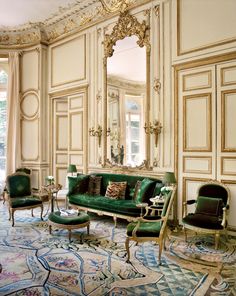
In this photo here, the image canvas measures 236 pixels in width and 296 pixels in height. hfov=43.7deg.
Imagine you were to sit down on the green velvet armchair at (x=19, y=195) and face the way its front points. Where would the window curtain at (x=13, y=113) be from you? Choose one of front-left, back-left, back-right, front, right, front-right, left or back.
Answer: back-left

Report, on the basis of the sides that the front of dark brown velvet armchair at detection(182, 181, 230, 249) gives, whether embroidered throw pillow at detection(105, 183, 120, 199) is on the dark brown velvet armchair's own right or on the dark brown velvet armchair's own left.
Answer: on the dark brown velvet armchair's own right

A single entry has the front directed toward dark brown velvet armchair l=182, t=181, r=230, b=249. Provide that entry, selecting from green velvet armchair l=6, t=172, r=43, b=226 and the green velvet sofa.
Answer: green velvet armchair l=6, t=172, r=43, b=226

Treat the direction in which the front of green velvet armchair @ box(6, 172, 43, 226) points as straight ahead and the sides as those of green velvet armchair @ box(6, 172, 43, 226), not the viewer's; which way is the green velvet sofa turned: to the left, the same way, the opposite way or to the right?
to the right

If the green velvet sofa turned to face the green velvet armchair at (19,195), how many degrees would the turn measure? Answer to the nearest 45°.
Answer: approximately 45° to its right
